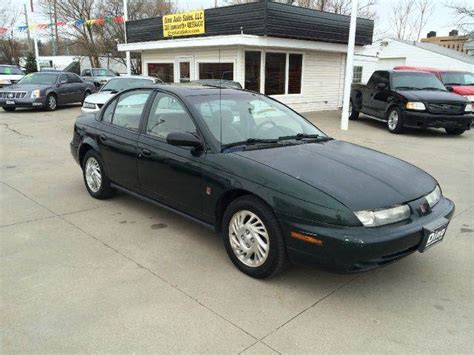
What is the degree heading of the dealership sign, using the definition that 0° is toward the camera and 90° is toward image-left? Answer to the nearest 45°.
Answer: approximately 45°

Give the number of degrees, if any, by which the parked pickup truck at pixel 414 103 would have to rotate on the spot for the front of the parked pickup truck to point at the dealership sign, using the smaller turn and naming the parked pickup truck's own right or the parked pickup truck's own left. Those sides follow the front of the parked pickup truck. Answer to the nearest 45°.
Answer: approximately 135° to the parked pickup truck's own right

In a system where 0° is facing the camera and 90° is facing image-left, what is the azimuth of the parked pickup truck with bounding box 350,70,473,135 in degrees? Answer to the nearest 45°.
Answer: approximately 315°

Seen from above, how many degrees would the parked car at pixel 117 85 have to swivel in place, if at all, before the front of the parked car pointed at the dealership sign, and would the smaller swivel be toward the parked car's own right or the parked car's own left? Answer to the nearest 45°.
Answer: approximately 180°

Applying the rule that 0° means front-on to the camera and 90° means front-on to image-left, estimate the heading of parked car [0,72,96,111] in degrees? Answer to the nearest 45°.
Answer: approximately 45°

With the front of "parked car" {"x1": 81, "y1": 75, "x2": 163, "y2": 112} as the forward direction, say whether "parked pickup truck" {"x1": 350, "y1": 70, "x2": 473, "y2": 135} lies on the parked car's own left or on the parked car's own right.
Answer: on the parked car's own left

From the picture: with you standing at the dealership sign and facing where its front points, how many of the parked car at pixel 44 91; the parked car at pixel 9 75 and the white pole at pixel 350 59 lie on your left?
1

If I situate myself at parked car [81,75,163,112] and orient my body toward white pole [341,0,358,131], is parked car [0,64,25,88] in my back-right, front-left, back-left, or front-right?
back-left
